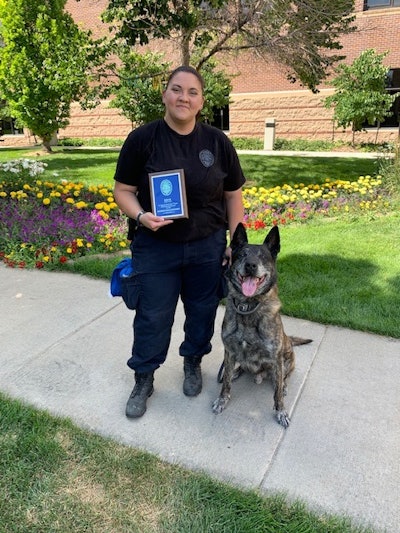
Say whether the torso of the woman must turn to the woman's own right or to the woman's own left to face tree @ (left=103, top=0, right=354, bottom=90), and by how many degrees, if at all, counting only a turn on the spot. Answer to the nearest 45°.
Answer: approximately 180°

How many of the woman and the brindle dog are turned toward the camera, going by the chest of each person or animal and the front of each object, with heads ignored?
2

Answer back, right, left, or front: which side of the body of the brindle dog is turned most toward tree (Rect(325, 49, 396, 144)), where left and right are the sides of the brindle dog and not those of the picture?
back

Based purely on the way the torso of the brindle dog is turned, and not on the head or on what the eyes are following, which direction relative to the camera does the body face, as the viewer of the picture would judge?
toward the camera

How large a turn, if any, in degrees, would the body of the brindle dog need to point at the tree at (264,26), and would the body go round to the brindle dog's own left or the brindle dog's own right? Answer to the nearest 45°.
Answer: approximately 180°

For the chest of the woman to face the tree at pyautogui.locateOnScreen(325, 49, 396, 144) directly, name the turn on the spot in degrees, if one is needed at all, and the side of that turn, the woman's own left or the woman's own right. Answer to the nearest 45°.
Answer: approximately 135° to the woman's own left

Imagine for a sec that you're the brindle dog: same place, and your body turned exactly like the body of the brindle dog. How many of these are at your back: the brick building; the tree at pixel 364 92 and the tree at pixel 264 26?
3

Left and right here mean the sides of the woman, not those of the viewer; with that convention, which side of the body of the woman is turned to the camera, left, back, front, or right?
front

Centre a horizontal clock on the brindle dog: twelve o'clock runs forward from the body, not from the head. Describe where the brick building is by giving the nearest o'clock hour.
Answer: The brick building is roughly at 6 o'clock from the brindle dog.
